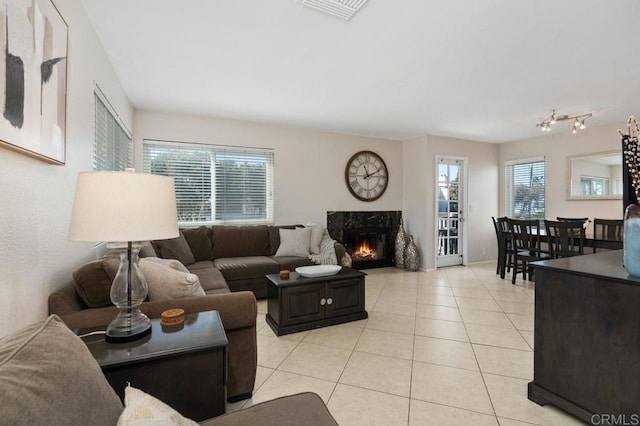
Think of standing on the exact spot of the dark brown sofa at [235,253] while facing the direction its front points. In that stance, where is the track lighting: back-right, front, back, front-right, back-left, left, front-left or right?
left

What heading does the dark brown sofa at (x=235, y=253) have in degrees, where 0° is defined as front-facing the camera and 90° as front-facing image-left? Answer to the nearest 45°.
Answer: approximately 0°

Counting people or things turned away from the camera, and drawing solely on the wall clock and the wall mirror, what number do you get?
0

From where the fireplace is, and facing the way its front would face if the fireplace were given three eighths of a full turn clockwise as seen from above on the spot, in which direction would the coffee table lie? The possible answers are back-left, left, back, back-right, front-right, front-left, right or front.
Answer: left

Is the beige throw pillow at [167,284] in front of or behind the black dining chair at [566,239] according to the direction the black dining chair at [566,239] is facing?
behind

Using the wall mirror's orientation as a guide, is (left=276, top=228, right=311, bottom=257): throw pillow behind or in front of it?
in front

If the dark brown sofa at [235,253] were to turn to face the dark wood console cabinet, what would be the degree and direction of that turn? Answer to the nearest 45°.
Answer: approximately 45° to its left

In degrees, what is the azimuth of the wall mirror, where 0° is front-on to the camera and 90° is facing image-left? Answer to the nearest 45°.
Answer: approximately 45°
